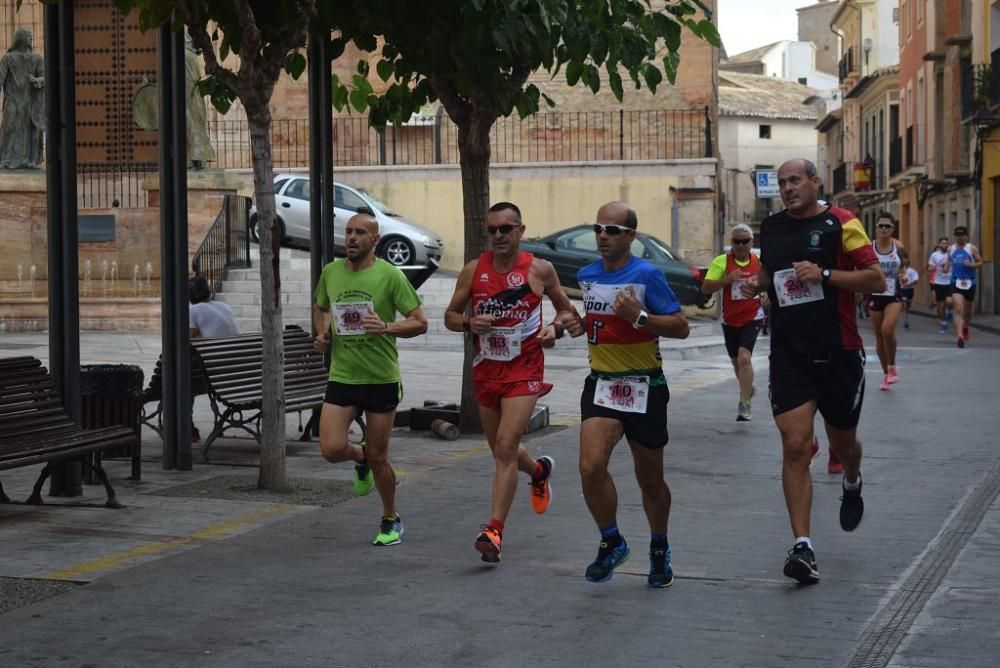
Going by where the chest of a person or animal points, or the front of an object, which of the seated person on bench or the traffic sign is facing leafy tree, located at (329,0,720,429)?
the traffic sign

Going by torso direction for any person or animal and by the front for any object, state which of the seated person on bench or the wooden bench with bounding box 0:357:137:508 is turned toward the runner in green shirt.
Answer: the wooden bench

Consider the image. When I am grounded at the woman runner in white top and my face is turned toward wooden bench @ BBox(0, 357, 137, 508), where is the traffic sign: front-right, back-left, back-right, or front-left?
back-right

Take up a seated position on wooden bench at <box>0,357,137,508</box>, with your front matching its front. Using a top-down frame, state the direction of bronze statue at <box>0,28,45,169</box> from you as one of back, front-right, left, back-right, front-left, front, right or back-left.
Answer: back-left

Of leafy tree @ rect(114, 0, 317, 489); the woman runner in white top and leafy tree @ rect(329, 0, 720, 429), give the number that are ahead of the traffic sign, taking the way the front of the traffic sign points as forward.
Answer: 3

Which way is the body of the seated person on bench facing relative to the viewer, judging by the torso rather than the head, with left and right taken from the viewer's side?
facing away from the viewer and to the left of the viewer

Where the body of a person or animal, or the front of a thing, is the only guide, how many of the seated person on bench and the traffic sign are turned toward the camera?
1

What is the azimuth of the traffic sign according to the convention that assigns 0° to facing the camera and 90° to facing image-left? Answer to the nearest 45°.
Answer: approximately 0°

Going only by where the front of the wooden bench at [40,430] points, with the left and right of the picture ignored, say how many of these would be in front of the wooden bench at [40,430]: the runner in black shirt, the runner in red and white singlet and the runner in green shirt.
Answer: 3
